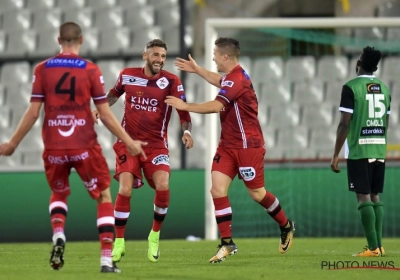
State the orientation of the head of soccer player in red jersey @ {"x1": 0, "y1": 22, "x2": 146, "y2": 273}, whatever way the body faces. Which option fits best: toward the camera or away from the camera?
away from the camera

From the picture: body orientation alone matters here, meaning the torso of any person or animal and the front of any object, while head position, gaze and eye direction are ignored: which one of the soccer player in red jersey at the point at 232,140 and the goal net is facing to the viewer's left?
the soccer player in red jersey

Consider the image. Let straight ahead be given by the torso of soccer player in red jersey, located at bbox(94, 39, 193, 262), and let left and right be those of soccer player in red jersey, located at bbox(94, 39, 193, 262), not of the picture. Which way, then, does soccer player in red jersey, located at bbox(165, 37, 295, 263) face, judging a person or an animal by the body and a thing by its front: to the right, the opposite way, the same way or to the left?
to the right

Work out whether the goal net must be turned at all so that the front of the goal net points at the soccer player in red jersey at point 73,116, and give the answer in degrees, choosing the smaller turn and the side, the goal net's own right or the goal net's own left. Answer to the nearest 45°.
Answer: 0° — it already faces them

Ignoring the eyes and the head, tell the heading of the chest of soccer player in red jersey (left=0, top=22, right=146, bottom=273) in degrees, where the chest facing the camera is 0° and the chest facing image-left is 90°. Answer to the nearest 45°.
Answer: approximately 180°

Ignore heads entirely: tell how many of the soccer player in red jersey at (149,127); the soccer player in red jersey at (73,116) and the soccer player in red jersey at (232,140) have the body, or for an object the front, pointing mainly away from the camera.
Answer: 1

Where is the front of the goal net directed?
toward the camera

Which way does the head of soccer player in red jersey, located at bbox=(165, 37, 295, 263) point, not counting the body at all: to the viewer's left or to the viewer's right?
to the viewer's left

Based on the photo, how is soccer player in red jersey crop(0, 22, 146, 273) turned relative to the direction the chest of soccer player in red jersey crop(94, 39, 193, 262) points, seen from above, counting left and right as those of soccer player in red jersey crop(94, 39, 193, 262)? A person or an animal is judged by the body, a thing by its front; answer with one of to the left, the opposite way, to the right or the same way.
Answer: the opposite way

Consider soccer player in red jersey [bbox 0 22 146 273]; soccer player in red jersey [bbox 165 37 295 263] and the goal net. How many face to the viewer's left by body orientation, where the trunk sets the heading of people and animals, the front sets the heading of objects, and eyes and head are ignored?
1

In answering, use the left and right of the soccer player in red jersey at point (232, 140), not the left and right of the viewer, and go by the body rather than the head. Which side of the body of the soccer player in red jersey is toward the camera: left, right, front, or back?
left

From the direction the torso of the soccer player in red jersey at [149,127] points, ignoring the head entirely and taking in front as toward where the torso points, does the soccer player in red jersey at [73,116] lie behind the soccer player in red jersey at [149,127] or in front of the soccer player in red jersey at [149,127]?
in front

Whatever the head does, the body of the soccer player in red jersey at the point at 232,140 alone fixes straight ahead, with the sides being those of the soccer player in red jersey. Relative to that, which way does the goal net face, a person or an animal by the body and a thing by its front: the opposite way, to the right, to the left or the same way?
to the left

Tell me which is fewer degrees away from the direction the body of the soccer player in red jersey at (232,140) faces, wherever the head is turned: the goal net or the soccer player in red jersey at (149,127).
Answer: the soccer player in red jersey

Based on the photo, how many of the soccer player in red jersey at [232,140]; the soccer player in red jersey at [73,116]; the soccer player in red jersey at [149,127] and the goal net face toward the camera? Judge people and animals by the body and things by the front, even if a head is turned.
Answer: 2

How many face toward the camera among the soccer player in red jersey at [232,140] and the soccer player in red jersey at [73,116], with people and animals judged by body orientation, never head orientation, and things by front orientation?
0
